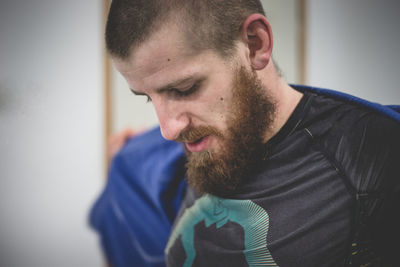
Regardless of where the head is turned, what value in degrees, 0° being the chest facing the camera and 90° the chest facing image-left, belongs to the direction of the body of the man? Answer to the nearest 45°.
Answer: approximately 45°
